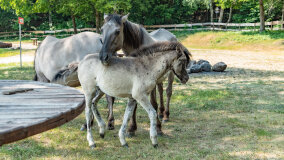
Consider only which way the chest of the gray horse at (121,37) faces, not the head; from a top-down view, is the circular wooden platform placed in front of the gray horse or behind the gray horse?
in front

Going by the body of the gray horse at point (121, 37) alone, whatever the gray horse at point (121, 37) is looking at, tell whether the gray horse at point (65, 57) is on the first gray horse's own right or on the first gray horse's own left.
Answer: on the first gray horse's own right

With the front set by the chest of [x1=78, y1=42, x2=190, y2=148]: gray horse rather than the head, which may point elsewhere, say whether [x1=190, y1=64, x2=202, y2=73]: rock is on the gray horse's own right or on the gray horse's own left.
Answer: on the gray horse's own left

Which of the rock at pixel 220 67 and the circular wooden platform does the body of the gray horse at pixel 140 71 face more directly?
the rock

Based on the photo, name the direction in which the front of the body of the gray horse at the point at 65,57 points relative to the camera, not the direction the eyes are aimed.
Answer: to the viewer's right

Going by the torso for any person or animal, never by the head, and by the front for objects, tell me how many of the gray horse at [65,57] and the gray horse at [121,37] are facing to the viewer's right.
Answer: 1

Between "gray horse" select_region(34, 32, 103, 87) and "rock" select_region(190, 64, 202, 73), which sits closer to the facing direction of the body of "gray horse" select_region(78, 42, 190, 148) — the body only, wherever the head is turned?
the rock

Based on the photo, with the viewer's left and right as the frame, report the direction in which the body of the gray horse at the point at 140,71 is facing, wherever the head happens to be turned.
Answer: facing to the right of the viewer

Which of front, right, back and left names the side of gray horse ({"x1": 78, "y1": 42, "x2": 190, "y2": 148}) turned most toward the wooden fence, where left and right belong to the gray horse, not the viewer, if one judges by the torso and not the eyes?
left

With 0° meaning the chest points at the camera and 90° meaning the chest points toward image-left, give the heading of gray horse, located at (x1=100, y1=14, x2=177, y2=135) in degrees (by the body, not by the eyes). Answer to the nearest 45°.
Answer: approximately 45°

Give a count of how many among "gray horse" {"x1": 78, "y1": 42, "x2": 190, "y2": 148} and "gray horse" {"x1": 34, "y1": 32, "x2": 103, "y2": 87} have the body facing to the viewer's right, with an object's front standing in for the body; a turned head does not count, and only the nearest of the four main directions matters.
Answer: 2
